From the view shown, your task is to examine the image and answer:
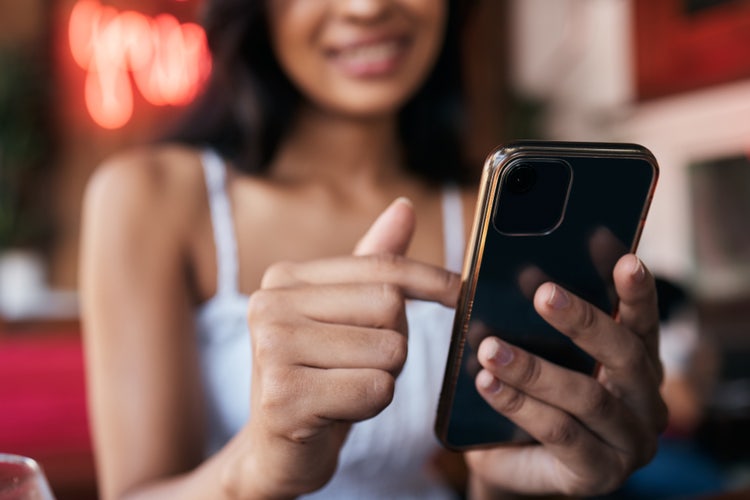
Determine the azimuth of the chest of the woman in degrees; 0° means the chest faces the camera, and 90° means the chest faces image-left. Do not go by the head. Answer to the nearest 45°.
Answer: approximately 0°
